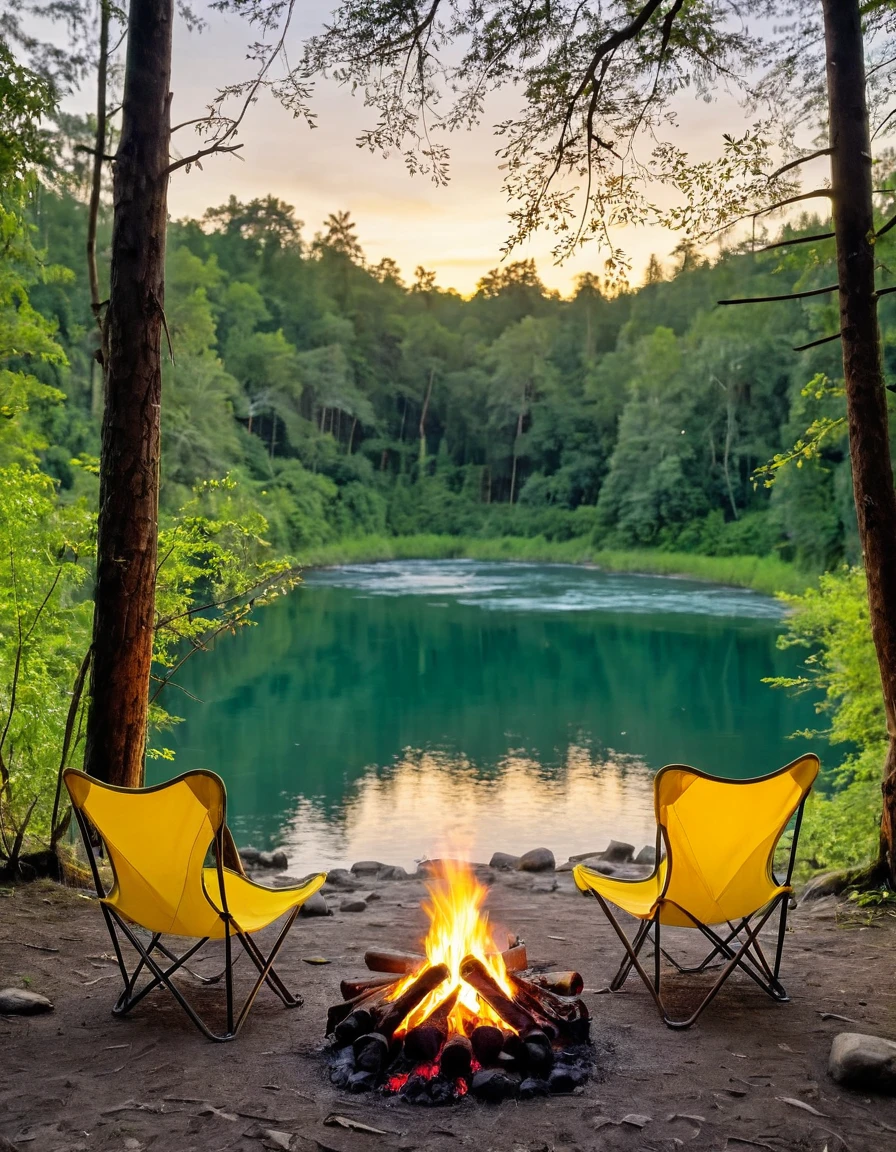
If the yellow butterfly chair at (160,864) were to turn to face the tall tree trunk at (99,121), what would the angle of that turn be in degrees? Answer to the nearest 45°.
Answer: approximately 45° to its left

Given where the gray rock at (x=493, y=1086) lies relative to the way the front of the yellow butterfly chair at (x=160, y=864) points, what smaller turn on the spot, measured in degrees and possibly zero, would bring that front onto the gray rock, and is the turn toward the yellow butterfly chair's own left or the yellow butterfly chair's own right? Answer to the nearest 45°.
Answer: approximately 90° to the yellow butterfly chair's own right

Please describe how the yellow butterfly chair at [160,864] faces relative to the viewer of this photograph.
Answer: facing away from the viewer and to the right of the viewer

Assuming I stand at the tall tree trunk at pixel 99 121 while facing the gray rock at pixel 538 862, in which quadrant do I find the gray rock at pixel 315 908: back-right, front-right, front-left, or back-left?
front-right

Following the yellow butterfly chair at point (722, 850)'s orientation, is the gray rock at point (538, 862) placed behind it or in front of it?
in front

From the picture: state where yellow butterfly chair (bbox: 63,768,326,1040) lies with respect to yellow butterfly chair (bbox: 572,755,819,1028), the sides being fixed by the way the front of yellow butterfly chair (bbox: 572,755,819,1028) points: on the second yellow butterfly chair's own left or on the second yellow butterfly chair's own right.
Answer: on the second yellow butterfly chair's own left

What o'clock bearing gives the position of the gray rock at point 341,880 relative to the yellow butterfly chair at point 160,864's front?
The gray rock is roughly at 11 o'clock from the yellow butterfly chair.

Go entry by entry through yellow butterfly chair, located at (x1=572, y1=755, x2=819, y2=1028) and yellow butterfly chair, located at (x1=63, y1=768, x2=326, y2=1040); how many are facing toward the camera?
0

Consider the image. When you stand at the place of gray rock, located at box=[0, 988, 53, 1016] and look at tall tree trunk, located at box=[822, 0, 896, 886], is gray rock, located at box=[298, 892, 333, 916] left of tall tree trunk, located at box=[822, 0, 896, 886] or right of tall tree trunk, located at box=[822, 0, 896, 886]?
left

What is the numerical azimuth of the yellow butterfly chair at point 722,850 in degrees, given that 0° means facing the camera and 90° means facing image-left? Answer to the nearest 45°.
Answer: approximately 135°

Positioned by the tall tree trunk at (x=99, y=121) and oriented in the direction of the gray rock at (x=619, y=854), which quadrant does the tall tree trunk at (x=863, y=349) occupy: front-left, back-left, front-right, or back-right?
front-right
